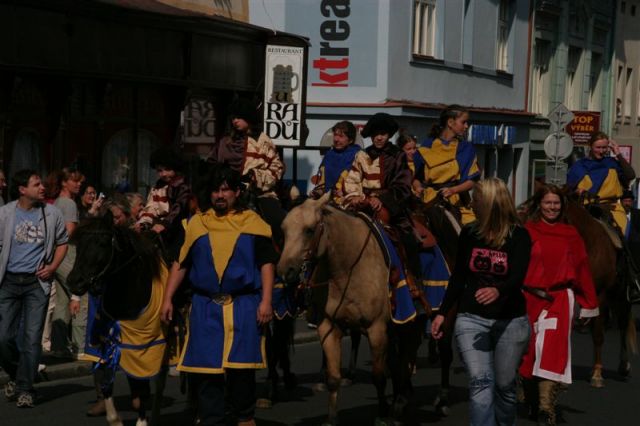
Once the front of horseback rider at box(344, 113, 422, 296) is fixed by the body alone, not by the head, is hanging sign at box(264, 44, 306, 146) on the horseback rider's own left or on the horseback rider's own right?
on the horseback rider's own right

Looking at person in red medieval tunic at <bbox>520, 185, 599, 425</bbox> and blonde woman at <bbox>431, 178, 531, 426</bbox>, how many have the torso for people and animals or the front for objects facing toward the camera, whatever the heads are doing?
2

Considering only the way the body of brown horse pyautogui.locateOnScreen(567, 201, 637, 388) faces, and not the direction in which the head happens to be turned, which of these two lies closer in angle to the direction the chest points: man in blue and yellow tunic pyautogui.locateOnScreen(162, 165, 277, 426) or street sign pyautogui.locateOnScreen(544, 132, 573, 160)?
the man in blue and yellow tunic

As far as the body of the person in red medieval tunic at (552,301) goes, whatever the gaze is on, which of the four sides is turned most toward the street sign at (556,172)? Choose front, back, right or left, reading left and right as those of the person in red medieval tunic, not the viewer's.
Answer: back

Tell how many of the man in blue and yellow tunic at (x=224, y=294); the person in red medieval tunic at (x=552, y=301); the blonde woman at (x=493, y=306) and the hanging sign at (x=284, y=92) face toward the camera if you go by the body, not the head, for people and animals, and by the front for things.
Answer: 4

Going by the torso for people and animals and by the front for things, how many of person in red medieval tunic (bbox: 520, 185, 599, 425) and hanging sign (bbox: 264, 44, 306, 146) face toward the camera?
2

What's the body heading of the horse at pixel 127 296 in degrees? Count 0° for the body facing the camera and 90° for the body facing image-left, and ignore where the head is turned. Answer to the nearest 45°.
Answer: approximately 45°

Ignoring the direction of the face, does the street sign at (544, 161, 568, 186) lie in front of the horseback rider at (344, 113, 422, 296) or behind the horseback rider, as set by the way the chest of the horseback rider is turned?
behind

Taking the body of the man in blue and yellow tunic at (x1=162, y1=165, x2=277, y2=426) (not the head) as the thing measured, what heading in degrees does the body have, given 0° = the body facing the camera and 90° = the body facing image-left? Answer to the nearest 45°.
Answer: approximately 0°

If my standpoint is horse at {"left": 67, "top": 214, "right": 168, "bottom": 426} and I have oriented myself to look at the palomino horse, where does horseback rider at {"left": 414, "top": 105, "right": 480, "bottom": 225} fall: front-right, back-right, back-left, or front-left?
front-left

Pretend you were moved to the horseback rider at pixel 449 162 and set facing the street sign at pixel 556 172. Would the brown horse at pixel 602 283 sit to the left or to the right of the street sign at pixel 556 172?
right

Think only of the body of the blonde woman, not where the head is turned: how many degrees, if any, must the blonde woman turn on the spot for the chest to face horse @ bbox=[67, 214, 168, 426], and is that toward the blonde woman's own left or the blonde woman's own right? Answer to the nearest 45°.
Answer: approximately 90° to the blonde woman's own right
